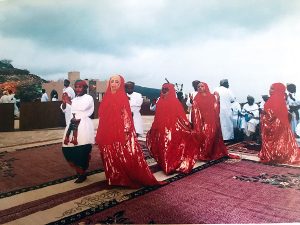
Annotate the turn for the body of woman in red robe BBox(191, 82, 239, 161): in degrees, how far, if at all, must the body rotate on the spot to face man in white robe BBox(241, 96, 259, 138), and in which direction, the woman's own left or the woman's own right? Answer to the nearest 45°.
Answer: approximately 180°

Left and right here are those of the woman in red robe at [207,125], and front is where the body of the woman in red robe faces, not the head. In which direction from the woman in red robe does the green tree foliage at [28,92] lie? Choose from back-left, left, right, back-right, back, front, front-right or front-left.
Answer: right

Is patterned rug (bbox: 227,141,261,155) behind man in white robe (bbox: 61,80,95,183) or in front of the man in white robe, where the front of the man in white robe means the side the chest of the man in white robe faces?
behind

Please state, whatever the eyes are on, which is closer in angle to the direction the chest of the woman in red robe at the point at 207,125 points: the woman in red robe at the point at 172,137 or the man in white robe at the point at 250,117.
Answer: the woman in red robe

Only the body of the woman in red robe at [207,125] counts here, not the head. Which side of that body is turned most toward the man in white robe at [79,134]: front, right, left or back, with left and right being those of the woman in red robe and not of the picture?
front

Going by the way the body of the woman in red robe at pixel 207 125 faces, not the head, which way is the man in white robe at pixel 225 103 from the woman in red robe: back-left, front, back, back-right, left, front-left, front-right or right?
back-right

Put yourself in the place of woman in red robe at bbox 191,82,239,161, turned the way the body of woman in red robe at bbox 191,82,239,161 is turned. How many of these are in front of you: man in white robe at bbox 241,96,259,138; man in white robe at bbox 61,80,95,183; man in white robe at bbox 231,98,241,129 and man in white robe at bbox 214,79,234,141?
1

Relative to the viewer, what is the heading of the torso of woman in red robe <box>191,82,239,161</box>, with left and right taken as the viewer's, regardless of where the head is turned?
facing the viewer and to the left of the viewer

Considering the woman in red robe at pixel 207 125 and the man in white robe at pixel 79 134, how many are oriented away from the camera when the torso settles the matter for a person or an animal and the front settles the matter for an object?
0
